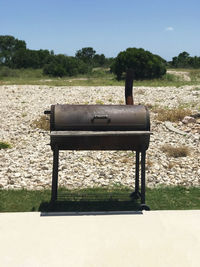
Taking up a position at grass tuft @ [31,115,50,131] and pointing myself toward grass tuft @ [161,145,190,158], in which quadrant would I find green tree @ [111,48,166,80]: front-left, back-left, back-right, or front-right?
back-left

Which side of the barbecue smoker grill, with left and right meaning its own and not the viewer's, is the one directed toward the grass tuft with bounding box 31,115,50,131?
back

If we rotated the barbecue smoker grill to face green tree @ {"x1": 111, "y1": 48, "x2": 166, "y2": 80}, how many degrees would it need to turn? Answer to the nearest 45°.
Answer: approximately 180°

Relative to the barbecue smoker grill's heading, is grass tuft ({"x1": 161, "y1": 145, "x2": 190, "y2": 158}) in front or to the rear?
to the rear

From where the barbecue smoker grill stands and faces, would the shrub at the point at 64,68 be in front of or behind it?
behind

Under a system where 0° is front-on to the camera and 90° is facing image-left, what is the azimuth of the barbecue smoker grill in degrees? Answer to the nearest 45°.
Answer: approximately 0°
